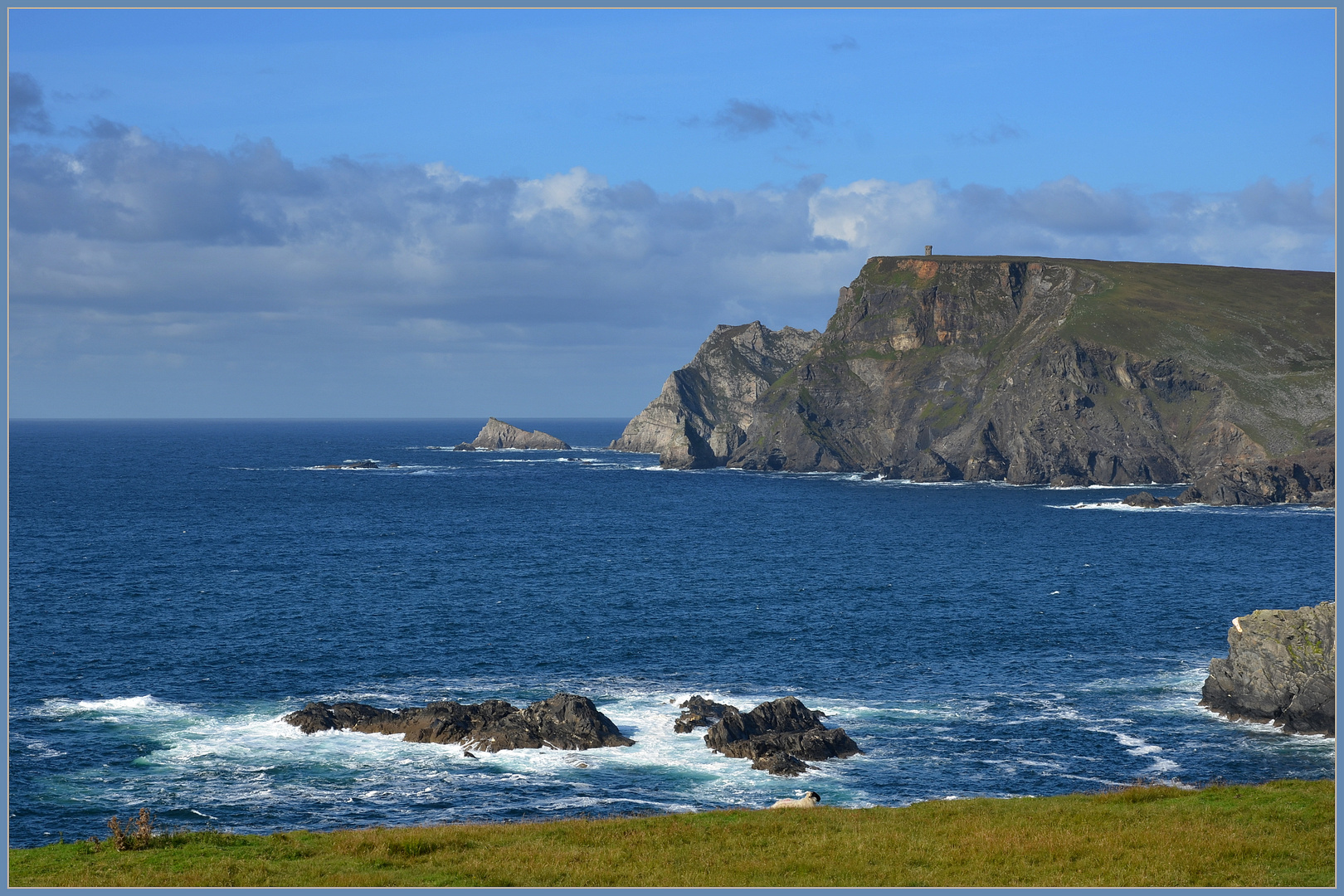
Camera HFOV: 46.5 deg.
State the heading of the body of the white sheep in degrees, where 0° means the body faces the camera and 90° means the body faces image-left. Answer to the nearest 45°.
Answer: approximately 270°
